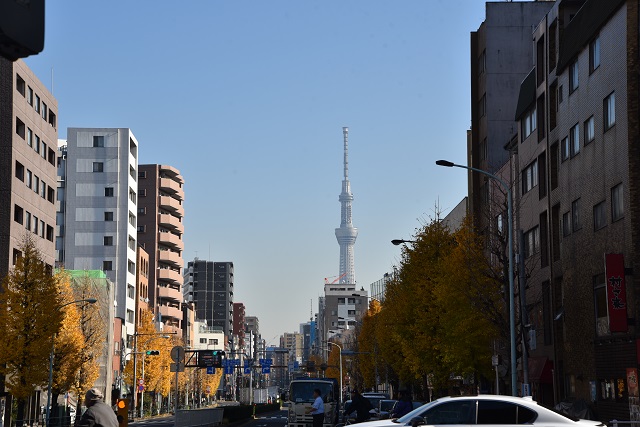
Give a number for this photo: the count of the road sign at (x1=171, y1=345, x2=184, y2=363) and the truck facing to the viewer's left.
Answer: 0

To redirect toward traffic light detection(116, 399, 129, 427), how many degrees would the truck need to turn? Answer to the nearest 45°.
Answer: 0° — it already faces it

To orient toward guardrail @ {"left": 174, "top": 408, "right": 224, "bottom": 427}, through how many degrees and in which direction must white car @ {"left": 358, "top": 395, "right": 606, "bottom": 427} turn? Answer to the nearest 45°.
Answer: approximately 45° to its right

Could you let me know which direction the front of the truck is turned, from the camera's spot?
facing the viewer

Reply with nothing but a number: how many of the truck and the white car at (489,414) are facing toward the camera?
1

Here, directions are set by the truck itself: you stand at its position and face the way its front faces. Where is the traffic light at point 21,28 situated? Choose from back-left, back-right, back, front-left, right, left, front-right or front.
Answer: front

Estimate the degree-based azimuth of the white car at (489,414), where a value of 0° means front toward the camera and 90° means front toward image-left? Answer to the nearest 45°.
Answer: approximately 90°
